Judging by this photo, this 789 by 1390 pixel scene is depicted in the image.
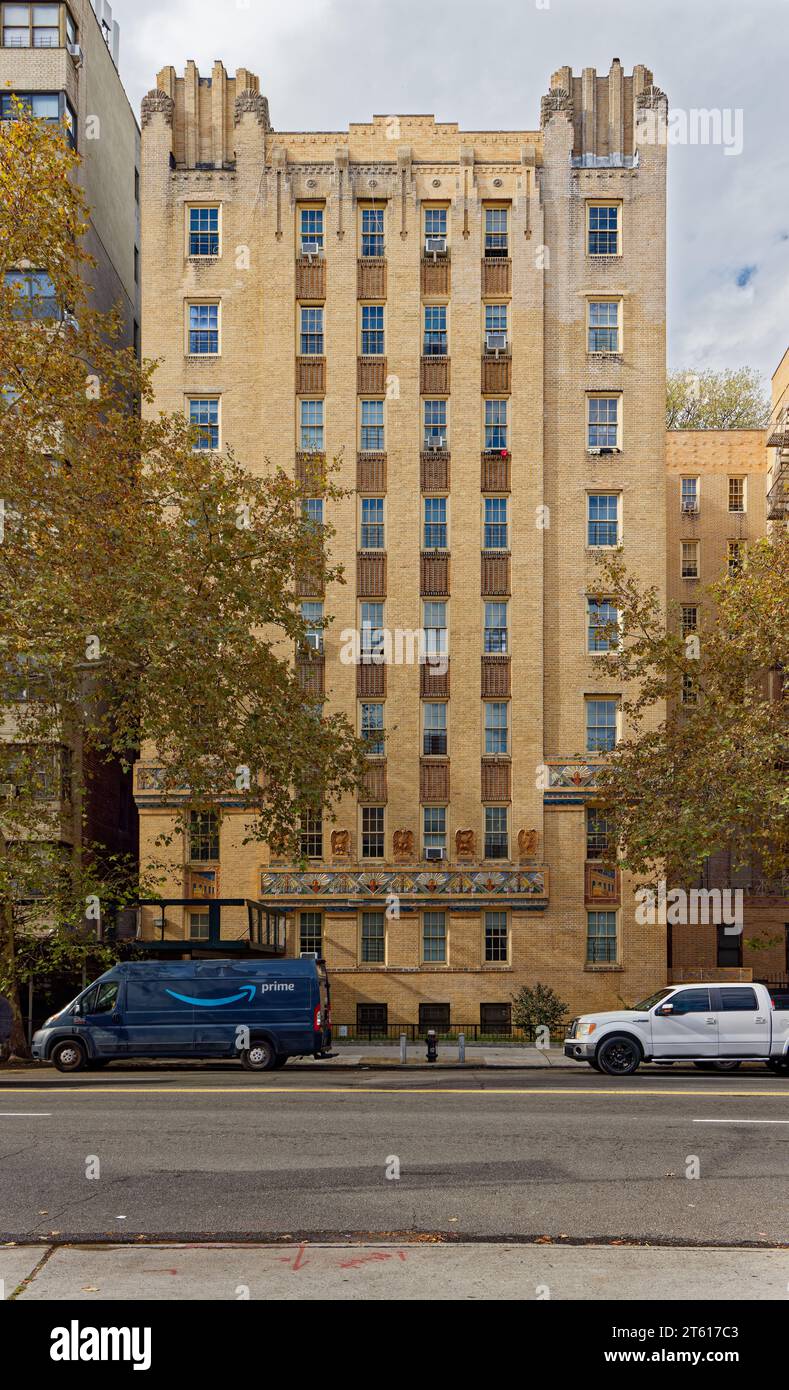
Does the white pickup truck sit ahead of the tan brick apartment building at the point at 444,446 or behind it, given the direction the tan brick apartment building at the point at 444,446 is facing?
ahead

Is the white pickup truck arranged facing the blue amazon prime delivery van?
yes

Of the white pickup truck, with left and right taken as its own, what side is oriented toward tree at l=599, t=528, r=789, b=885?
right

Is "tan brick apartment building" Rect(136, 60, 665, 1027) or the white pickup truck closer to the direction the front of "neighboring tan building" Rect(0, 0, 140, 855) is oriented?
the white pickup truck

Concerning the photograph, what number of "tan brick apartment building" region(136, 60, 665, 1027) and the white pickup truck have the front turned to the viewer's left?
1

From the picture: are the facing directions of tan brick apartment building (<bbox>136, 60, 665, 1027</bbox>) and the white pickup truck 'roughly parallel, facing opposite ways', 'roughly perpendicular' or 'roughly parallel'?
roughly perpendicular

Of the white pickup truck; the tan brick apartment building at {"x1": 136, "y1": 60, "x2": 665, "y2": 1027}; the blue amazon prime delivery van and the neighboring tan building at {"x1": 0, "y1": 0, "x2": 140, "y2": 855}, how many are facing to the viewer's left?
2

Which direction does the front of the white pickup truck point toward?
to the viewer's left

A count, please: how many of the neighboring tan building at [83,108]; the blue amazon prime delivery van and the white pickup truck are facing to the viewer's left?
2

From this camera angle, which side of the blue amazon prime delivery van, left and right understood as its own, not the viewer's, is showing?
left

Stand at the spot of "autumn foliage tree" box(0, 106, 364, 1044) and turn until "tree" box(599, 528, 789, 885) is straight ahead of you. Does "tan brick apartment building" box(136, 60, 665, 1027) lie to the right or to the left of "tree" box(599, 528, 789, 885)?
left

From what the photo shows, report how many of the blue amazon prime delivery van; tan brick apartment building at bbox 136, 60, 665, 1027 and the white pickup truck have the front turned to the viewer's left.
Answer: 2
